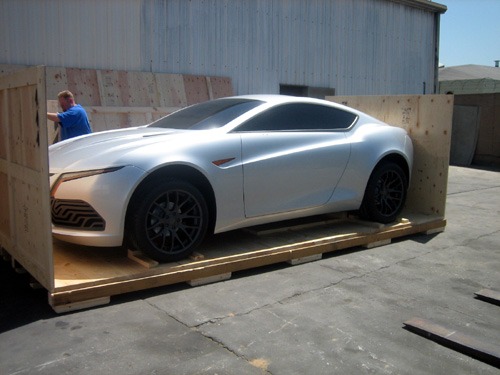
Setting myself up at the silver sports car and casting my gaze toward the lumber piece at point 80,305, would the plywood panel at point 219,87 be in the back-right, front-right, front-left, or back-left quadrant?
back-right

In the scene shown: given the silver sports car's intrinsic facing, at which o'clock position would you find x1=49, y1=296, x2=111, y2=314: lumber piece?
The lumber piece is roughly at 12 o'clock from the silver sports car.

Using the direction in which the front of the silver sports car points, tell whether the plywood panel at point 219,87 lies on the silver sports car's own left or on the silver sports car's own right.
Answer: on the silver sports car's own right

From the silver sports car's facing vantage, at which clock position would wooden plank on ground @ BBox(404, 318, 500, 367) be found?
The wooden plank on ground is roughly at 9 o'clock from the silver sports car.

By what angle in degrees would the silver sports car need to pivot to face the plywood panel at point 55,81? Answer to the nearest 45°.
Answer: approximately 90° to its right

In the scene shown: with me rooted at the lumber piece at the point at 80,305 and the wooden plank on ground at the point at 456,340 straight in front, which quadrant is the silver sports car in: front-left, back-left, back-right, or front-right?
front-left

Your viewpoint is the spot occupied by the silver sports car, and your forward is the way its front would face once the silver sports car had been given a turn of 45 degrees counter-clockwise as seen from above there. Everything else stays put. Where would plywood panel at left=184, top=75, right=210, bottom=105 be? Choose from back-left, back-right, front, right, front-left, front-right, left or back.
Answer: back

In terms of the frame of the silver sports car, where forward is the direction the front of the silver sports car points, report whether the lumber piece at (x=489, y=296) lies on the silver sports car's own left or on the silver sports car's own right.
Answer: on the silver sports car's own left

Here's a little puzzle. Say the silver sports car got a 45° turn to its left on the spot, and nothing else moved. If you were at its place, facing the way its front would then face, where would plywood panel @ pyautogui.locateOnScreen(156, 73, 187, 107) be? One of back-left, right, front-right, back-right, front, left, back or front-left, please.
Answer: back

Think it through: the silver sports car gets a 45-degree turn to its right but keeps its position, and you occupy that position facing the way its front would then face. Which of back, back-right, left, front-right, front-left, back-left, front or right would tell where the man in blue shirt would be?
front-right

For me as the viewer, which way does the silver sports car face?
facing the viewer and to the left of the viewer
